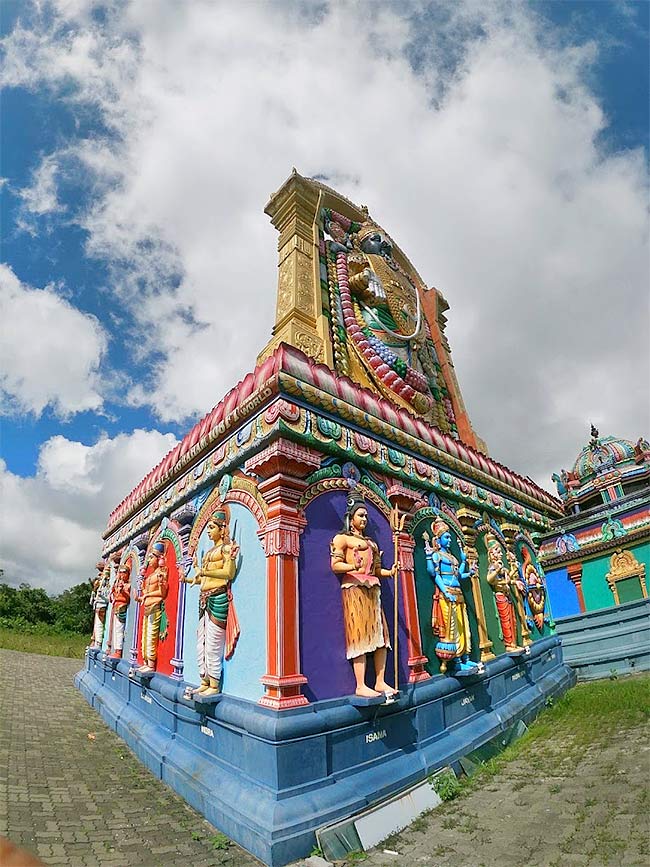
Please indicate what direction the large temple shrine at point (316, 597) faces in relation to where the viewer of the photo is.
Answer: facing the viewer and to the right of the viewer

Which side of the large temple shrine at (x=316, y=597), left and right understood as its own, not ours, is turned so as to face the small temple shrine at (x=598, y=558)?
left

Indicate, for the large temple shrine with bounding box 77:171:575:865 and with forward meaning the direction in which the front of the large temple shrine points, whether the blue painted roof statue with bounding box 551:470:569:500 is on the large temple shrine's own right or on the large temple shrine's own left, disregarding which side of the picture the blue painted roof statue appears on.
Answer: on the large temple shrine's own left
